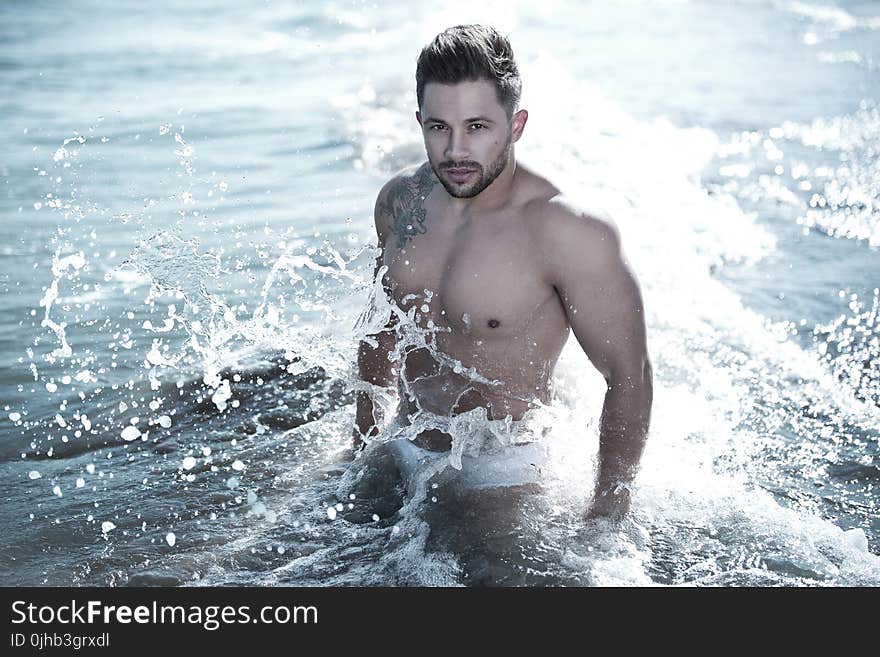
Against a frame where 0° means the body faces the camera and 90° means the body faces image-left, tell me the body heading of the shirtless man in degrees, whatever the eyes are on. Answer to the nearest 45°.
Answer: approximately 45°
